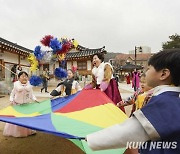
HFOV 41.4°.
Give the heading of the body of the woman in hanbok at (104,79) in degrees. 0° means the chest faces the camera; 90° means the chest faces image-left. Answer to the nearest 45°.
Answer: approximately 45°

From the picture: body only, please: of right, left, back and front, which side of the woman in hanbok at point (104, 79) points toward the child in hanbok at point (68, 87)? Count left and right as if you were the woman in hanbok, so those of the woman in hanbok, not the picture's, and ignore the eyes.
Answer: right

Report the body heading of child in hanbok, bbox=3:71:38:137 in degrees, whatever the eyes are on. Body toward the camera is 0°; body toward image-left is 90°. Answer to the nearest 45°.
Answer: approximately 0°

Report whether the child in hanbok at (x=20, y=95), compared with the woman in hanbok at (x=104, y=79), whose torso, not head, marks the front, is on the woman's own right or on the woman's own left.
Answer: on the woman's own right

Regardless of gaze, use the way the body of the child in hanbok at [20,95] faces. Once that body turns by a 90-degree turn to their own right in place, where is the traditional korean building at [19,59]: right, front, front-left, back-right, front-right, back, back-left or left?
right

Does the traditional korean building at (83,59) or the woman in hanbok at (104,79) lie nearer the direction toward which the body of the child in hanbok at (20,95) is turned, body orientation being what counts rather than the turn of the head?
the woman in hanbok

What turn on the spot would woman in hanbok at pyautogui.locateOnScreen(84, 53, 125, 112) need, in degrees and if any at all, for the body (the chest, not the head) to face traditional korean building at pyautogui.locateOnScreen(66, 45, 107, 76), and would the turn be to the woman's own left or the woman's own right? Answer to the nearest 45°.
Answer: approximately 135° to the woman's own right

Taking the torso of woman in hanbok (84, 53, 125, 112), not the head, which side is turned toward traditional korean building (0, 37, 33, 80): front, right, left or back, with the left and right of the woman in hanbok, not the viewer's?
right

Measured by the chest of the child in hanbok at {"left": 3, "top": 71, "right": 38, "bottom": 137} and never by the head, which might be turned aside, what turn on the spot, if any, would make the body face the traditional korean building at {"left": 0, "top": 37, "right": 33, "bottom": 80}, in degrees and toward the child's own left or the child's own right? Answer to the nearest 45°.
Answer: approximately 180°

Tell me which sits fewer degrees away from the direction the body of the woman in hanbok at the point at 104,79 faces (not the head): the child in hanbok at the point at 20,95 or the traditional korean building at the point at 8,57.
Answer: the child in hanbok
